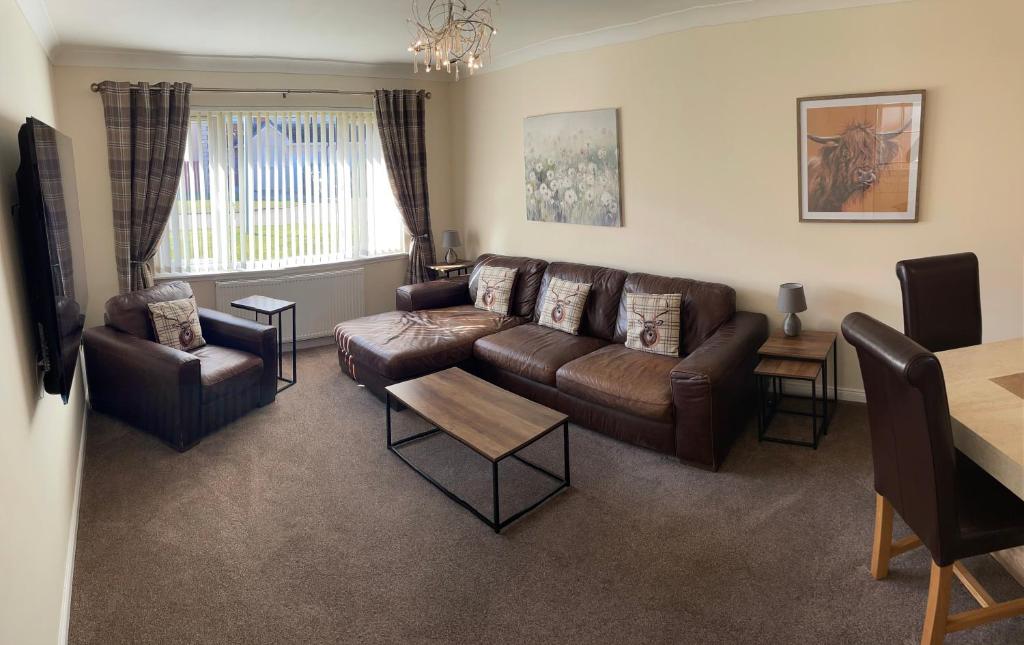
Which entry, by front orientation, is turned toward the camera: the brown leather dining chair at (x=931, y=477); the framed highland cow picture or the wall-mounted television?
the framed highland cow picture

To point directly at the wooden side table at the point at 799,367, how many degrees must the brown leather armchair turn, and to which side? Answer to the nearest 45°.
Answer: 0° — it already faces it

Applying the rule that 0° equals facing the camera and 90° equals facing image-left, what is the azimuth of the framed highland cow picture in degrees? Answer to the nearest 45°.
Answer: approximately 0°

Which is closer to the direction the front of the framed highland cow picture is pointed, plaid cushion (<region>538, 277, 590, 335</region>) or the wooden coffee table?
the wooden coffee table

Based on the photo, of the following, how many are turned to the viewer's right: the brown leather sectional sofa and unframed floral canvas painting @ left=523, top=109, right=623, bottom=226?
0

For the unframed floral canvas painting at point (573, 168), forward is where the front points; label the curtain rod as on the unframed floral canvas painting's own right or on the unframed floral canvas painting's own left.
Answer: on the unframed floral canvas painting's own right

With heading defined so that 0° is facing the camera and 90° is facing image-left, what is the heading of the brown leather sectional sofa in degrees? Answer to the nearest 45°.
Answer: approximately 45°

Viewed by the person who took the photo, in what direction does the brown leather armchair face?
facing the viewer and to the right of the viewer

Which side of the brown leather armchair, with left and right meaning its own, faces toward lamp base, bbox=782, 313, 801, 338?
front

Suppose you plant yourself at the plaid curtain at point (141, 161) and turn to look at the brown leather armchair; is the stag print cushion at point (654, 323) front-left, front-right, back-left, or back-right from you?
front-left

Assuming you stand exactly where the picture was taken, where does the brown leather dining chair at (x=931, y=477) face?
facing away from the viewer and to the right of the viewer

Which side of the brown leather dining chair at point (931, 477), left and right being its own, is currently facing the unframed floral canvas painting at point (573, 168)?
left

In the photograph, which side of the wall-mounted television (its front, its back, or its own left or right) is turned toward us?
right

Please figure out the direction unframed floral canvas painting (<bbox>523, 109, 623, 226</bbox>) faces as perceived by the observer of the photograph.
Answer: facing the viewer and to the left of the viewer

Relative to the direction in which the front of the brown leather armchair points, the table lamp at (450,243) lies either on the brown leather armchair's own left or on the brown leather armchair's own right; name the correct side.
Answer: on the brown leather armchair's own left
